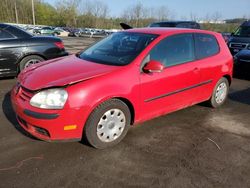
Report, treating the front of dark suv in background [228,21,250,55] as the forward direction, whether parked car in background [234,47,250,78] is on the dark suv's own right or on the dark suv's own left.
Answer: on the dark suv's own left

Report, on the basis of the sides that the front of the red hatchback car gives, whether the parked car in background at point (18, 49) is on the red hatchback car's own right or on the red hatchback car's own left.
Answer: on the red hatchback car's own right

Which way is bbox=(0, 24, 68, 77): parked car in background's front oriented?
to the viewer's left

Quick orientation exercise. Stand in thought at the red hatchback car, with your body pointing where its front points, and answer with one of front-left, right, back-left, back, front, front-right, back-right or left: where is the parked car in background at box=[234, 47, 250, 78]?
back

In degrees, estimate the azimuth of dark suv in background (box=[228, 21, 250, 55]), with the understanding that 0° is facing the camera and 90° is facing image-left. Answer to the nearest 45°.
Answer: approximately 45°

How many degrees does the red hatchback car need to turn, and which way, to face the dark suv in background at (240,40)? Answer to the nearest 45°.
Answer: approximately 180°

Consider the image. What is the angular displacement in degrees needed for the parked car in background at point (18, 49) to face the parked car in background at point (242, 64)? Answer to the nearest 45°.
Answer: approximately 180°

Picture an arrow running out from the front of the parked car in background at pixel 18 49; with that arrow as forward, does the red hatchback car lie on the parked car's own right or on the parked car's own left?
on the parked car's own left
